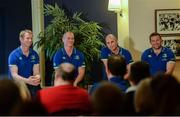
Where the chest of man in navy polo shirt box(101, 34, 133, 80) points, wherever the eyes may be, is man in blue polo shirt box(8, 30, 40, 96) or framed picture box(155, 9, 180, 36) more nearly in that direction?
the man in blue polo shirt

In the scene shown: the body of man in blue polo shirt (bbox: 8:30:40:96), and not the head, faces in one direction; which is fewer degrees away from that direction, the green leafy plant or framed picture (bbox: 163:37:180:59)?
the framed picture

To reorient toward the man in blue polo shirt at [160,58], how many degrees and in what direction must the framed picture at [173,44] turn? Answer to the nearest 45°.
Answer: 0° — it already faces them

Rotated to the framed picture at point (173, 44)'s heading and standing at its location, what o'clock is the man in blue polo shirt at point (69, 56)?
The man in blue polo shirt is roughly at 2 o'clock from the framed picture.

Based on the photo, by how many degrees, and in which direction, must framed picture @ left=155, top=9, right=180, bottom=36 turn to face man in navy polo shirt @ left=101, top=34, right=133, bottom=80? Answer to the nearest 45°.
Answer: approximately 45° to its right

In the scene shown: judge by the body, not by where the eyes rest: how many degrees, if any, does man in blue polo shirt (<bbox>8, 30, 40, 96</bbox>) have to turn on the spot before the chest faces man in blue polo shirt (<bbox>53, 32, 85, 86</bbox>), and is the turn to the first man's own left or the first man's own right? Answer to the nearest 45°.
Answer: approximately 45° to the first man's own left
